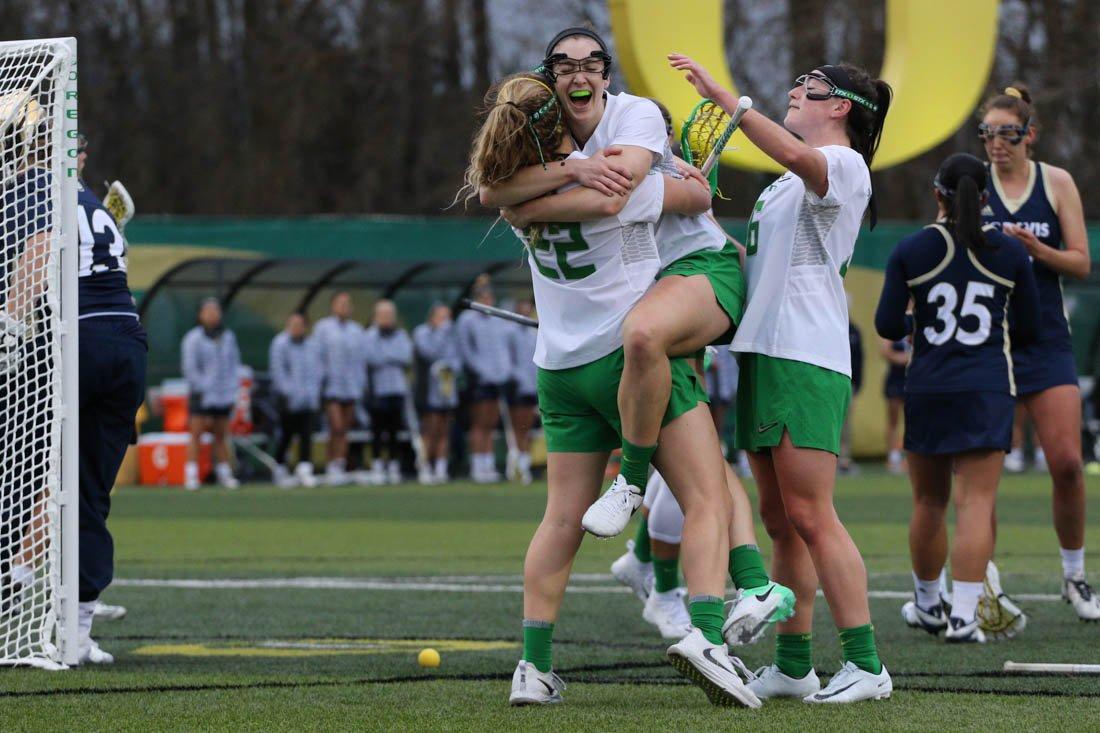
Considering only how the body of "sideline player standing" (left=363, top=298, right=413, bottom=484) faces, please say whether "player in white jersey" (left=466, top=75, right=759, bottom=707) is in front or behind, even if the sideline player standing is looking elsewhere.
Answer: in front

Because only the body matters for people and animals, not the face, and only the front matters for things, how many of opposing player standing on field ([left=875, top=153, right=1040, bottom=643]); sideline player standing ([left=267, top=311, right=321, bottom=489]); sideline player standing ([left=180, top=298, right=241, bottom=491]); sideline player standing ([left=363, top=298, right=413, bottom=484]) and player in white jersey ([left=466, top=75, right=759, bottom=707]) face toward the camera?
3

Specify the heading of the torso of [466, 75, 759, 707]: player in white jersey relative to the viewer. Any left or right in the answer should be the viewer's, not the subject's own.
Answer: facing away from the viewer and to the right of the viewer

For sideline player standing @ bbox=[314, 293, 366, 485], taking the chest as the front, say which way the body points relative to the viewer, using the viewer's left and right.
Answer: facing the viewer

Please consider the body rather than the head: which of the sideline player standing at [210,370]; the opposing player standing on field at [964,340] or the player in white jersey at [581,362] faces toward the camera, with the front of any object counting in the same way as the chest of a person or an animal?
the sideline player standing at [210,370]

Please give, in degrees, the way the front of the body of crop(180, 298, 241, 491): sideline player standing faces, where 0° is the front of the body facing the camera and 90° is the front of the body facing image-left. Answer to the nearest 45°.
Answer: approximately 0°

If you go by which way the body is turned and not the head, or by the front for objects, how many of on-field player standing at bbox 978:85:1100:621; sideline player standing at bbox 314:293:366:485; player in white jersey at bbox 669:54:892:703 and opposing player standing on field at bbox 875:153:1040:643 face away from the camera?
1

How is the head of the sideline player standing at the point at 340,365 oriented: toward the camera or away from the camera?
toward the camera

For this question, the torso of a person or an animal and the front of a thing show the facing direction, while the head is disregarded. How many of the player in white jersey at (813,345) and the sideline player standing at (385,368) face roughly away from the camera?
0

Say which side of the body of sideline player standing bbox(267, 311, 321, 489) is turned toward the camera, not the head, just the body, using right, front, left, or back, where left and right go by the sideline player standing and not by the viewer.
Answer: front

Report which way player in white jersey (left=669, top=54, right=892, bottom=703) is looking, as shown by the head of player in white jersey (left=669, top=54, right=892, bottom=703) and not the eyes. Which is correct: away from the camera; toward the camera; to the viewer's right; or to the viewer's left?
to the viewer's left

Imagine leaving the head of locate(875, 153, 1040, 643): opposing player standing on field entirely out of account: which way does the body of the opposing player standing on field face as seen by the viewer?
away from the camera

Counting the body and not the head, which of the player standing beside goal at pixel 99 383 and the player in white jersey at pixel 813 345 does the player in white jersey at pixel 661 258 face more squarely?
the player standing beside goal

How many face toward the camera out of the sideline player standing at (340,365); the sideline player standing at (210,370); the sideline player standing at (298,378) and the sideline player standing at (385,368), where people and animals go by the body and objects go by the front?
4
